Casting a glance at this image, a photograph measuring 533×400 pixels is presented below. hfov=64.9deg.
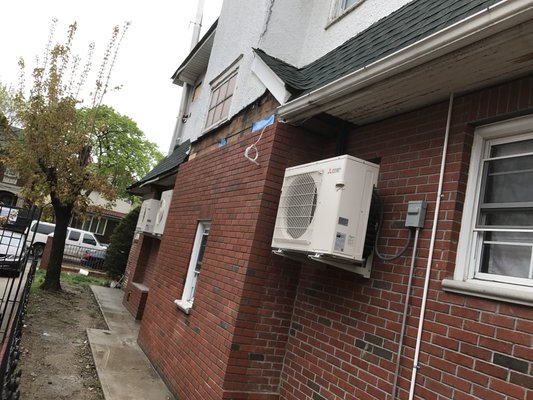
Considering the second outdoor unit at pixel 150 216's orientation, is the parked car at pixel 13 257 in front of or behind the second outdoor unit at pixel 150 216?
in front

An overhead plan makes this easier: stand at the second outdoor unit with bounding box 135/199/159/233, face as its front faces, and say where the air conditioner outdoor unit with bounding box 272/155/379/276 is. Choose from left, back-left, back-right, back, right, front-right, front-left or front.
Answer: front-left

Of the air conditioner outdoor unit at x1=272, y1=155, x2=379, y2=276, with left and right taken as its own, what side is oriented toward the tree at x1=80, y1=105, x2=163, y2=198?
right

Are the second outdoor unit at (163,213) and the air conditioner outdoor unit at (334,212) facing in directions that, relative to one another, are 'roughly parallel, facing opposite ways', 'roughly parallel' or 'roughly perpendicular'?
roughly parallel

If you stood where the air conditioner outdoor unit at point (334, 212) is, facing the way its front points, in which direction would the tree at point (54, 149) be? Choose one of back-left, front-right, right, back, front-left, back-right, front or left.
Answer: right

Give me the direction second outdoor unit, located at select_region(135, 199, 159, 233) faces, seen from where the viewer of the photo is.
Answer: facing the viewer and to the left of the viewer

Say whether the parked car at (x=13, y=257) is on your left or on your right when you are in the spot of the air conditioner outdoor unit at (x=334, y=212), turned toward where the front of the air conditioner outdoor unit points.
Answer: on your right

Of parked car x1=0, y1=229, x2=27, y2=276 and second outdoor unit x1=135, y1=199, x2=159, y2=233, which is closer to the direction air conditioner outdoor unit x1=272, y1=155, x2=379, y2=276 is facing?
the parked car

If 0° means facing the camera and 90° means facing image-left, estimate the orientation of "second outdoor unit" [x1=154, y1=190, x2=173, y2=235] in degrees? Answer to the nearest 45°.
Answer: approximately 45°

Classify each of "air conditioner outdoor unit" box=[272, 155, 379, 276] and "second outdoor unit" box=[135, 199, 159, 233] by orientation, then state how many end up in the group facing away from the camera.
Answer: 0

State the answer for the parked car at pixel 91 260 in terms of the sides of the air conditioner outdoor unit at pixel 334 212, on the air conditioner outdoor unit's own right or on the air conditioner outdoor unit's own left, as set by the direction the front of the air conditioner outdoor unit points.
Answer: on the air conditioner outdoor unit's own right
